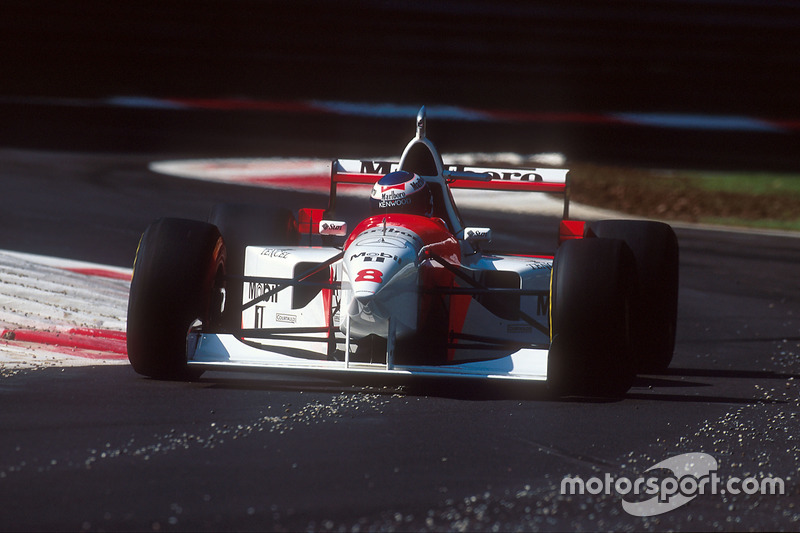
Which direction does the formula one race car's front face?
toward the camera
